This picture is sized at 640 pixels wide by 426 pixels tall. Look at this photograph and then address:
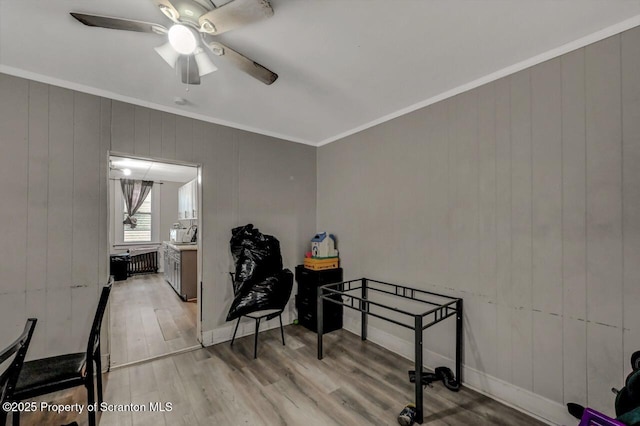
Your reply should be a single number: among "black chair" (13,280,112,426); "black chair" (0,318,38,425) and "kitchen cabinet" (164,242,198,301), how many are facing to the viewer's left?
3

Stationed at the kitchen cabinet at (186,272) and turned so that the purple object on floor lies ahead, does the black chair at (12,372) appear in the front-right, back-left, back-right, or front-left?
front-right

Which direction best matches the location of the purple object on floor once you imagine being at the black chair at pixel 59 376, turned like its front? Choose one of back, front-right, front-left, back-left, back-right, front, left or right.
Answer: back-left

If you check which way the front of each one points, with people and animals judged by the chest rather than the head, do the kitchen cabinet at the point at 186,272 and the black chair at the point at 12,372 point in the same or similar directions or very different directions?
same or similar directions

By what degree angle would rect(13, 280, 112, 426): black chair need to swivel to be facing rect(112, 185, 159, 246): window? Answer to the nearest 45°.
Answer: approximately 90° to its right

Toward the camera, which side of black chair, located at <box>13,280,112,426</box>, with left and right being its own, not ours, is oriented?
left

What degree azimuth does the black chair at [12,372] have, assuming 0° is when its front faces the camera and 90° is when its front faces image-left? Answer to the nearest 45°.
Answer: approximately 90°

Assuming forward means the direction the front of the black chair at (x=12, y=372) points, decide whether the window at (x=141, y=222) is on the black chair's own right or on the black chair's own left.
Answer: on the black chair's own right

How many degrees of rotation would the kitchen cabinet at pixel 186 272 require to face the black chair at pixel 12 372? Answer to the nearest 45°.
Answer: approximately 90° to its left

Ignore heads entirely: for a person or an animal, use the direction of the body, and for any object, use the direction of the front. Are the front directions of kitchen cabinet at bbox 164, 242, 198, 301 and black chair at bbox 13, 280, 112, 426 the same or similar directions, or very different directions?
same or similar directions

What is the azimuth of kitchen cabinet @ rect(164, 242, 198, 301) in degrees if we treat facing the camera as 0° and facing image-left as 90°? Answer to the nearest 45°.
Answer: approximately 90°
